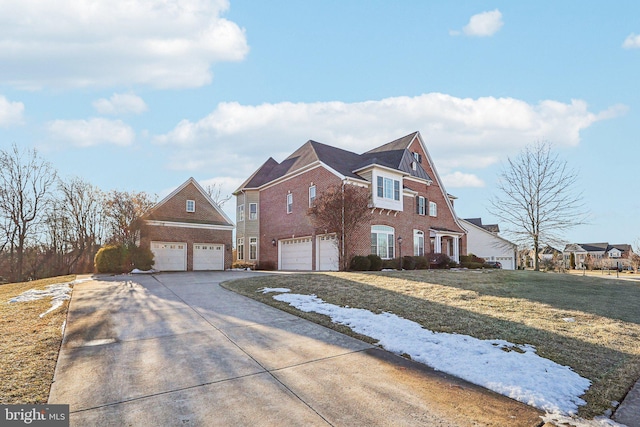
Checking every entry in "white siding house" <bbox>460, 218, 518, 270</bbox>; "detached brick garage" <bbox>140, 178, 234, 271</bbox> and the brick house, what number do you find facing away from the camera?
0

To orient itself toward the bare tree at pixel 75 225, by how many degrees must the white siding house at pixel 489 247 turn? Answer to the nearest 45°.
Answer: approximately 90° to its right

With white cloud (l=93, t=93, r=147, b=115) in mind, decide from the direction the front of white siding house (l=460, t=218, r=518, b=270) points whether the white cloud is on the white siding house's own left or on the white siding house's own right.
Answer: on the white siding house's own right

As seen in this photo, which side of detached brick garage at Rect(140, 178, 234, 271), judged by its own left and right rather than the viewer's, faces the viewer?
front

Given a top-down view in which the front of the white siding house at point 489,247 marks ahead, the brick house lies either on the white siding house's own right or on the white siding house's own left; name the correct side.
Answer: on the white siding house's own right

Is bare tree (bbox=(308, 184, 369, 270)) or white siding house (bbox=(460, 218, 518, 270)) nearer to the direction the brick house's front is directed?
the bare tree

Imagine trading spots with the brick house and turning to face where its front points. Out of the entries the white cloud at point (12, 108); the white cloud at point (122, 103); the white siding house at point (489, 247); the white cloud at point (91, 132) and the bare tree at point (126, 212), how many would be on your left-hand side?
1

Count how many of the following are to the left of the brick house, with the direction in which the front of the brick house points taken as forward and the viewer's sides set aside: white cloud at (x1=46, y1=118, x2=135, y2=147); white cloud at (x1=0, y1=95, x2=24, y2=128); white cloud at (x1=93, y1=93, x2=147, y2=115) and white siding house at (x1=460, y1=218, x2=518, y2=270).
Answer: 1

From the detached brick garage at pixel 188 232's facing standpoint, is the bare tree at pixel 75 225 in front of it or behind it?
behind

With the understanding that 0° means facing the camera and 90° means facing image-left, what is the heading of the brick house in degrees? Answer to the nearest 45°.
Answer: approximately 315°

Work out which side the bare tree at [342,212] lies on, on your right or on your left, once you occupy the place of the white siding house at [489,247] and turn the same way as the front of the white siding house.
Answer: on your right
